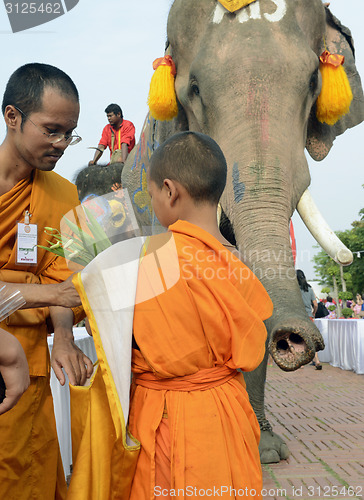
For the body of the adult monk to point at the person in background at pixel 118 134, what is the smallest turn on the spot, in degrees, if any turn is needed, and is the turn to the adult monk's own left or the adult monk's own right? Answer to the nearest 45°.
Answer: approximately 135° to the adult monk's own left

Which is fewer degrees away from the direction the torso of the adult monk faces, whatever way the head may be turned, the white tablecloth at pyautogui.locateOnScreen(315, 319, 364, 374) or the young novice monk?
the young novice monk

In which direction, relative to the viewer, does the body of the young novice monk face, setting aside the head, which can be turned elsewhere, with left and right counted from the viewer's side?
facing away from the viewer and to the left of the viewer

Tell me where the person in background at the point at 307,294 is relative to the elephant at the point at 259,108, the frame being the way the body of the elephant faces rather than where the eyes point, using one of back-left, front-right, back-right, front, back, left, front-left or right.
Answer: back

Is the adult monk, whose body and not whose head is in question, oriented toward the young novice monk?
yes

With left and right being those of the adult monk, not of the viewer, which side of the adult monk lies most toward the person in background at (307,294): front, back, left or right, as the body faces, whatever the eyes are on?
left

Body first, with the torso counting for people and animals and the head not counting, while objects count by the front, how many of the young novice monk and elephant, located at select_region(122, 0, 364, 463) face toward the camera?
1

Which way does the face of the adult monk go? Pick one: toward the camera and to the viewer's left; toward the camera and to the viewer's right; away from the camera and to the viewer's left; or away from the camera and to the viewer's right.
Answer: toward the camera and to the viewer's right

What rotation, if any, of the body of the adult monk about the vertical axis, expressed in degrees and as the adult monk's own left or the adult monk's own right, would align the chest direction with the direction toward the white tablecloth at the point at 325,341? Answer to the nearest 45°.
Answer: approximately 90° to the adult monk's own left

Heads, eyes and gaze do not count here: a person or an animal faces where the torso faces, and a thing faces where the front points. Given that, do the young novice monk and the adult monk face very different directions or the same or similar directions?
very different directions

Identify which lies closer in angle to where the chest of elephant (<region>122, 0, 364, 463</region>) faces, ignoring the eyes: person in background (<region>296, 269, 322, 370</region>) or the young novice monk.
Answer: the young novice monk

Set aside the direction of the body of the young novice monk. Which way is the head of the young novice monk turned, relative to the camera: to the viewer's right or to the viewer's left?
to the viewer's left
